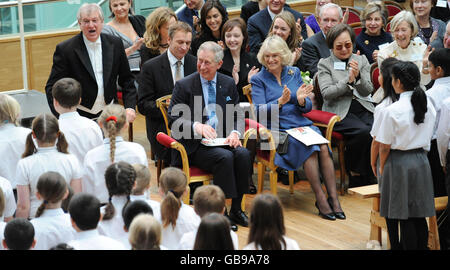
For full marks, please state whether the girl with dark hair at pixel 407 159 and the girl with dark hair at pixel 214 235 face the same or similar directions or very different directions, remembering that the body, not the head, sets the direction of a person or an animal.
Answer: same or similar directions

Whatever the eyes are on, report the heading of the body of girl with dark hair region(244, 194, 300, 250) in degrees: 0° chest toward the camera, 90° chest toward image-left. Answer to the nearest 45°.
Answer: approximately 180°

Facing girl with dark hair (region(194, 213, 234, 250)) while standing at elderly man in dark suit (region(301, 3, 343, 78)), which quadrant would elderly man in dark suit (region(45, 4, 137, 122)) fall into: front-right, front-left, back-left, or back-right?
front-right

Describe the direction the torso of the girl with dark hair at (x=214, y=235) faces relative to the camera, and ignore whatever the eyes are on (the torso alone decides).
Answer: away from the camera

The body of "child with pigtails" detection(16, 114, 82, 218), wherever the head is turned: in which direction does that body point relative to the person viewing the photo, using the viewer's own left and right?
facing away from the viewer

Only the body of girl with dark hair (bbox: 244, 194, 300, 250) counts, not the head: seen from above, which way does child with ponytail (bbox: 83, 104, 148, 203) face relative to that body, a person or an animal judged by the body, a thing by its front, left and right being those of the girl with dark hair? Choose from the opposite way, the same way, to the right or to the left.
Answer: the same way

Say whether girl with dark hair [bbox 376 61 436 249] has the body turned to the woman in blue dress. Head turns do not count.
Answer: yes

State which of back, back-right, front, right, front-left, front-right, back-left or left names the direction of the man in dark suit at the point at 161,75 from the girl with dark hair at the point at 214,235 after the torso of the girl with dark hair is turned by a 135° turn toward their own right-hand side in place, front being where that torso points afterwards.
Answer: back-left

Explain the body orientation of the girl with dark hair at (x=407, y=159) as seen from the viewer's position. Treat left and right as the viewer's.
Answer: facing away from the viewer and to the left of the viewer

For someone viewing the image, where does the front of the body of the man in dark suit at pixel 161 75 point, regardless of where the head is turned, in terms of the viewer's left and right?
facing the viewer and to the right of the viewer

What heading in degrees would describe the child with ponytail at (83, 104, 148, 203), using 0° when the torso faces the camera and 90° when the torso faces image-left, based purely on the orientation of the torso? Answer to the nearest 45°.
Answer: approximately 180°

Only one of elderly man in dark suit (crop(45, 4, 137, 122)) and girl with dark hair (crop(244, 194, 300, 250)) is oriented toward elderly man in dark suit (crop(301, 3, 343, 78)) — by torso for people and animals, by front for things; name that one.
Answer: the girl with dark hair

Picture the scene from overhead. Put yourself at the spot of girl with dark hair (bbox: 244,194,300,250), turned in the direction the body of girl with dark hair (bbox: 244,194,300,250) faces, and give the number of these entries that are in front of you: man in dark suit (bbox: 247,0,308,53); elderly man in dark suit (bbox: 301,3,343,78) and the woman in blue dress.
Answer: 3

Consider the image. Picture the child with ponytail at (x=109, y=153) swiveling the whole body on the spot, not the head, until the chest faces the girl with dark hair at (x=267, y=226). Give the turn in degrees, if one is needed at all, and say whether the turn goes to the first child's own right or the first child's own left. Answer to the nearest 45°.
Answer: approximately 135° to the first child's own right

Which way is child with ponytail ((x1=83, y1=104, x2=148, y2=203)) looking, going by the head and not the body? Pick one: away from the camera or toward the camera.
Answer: away from the camera

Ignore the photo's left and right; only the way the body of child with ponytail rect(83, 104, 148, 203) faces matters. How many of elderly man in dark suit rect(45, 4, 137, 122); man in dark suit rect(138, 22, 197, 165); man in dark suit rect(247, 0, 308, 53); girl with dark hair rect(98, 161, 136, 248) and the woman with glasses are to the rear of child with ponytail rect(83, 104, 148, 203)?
1

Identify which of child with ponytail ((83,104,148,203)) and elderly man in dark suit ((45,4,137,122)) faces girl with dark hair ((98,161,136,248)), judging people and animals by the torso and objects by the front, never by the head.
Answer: the elderly man in dark suit

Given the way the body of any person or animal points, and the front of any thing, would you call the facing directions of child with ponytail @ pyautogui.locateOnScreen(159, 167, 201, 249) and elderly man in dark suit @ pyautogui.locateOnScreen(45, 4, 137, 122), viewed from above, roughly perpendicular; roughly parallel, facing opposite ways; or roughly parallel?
roughly parallel, facing opposite ways

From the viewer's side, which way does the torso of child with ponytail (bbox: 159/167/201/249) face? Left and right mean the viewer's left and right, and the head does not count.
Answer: facing away from the viewer

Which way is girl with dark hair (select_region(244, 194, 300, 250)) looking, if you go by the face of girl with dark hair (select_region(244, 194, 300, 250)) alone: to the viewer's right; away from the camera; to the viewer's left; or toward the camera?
away from the camera

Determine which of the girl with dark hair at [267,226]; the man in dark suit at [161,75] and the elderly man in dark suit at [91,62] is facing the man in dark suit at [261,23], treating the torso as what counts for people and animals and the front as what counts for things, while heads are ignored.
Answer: the girl with dark hair

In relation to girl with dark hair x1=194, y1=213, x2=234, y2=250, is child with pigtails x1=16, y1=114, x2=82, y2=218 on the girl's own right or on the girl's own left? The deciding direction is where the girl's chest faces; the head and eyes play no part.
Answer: on the girl's own left
